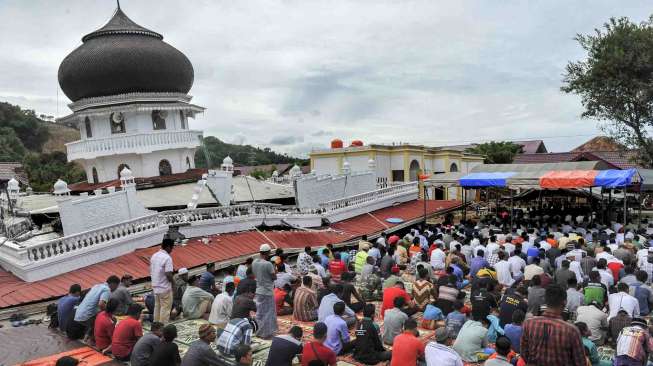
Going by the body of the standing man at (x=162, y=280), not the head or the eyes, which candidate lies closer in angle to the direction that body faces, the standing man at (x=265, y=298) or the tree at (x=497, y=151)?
the tree

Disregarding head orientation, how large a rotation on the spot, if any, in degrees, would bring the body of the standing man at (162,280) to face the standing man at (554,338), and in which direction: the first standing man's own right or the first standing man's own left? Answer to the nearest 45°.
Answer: approximately 90° to the first standing man's own right

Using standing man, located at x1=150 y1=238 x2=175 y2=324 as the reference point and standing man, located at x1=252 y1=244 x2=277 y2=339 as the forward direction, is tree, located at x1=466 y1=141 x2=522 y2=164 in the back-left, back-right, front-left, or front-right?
front-left

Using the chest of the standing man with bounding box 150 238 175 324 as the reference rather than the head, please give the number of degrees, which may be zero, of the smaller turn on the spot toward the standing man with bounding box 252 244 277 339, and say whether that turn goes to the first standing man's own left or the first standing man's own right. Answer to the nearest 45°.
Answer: approximately 90° to the first standing man's own right

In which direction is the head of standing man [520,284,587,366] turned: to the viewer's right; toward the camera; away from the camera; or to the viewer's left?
away from the camera

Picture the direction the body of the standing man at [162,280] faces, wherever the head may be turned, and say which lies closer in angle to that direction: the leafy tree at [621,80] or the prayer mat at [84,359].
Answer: the leafy tree

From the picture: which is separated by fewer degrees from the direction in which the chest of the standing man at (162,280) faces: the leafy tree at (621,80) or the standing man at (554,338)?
the leafy tree

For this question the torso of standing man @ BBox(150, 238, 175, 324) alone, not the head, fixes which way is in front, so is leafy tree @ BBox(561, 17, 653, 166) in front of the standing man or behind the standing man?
in front

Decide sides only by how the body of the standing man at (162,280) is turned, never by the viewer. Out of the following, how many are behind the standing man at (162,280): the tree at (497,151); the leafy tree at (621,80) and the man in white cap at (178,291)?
0

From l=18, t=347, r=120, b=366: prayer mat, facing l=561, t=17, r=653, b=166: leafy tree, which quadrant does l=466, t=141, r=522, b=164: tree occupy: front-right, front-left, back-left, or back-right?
front-left

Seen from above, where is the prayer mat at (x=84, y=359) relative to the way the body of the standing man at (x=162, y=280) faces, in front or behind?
behind

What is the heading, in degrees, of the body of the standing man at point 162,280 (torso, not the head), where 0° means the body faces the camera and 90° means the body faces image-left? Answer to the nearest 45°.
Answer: approximately 225°
